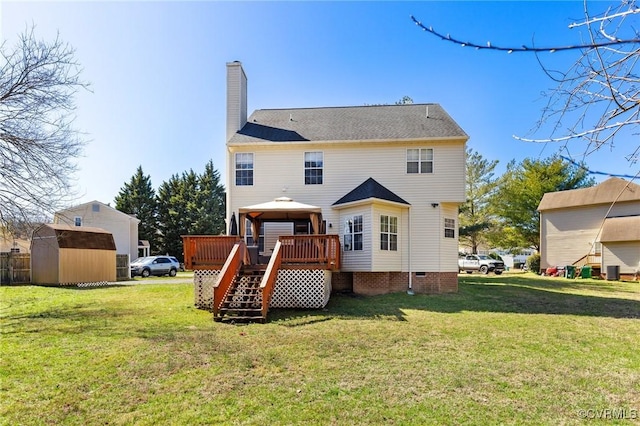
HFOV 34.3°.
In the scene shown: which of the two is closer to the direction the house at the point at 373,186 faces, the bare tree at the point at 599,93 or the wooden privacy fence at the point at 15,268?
the wooden privacy fence

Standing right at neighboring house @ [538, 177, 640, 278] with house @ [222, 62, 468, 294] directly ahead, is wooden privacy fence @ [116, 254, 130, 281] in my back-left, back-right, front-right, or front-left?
front-right

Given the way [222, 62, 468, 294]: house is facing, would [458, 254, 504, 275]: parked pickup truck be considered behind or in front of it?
in front

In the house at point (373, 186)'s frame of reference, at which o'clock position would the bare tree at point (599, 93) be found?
The bare tree is roughly at 6 o'clock from the house.

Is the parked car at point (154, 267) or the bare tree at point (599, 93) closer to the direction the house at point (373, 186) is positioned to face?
the parked car

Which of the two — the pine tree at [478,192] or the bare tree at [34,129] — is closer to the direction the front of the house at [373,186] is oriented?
the pine tree

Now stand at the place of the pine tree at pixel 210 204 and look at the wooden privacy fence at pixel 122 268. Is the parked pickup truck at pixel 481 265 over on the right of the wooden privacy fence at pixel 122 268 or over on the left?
left

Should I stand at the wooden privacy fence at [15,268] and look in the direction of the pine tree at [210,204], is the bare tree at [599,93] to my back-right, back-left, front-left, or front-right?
back-right

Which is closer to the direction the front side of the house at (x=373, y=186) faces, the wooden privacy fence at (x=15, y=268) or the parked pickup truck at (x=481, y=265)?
the parked pickup truck

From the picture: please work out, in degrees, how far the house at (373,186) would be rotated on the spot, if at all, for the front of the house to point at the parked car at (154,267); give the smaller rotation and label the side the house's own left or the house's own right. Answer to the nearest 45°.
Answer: approximately 45° to the house's own left

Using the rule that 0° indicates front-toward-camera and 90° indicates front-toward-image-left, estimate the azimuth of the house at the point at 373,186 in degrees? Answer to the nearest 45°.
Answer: approximately 180°

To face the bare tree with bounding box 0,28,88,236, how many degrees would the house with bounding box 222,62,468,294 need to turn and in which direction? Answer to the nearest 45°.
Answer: approximately 135° to its left
